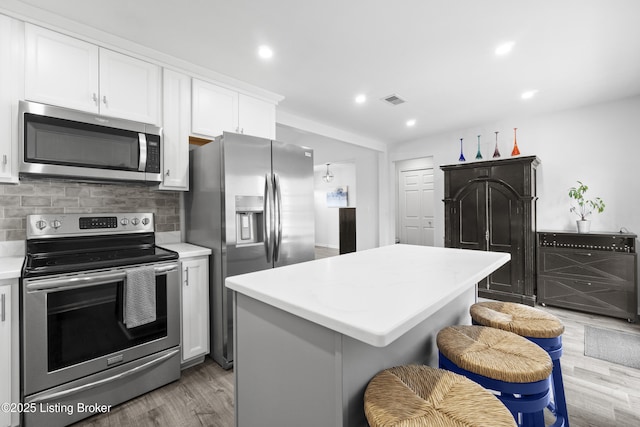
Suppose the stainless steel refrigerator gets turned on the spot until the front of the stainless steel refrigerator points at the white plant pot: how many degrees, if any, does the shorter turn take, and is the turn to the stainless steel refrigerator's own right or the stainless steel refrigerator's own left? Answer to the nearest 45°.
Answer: approximately 45° to the stainless steel refrigerator's own left

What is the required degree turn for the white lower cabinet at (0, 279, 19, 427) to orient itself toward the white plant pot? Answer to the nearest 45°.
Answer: approximately 45° to its left

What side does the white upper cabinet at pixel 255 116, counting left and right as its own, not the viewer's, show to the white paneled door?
left

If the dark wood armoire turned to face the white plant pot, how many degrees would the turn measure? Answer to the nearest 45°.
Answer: approximately 135° to its left

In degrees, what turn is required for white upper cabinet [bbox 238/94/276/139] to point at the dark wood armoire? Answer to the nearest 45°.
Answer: approximately 45° to its left

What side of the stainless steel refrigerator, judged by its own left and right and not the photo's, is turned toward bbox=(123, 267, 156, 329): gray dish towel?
right
